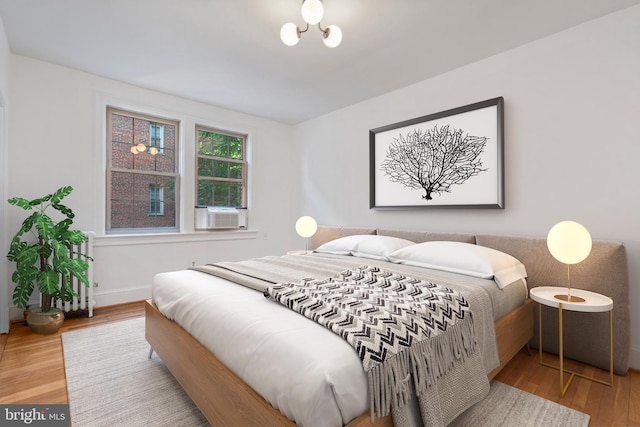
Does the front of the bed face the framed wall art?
no

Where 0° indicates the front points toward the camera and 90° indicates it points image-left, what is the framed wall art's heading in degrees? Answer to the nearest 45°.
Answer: approximately 45°

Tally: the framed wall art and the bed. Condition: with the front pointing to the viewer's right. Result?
0

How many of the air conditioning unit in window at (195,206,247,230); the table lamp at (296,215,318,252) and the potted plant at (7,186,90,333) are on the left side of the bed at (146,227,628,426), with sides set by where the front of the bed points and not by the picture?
0

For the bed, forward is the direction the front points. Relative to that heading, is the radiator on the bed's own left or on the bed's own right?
on the bed's own right

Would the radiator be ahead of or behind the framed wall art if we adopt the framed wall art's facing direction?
ahead

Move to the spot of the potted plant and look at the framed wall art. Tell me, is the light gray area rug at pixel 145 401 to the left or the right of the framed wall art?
right

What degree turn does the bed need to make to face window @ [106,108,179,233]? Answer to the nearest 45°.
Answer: approximately 90° to its right

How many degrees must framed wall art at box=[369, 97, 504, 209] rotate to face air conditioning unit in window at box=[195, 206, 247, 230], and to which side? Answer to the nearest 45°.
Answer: approximately 45° to its right

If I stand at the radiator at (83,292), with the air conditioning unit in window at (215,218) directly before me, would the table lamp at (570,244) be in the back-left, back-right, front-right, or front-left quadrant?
front-right

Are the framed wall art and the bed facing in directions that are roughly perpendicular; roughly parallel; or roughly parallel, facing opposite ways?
roughly parallel

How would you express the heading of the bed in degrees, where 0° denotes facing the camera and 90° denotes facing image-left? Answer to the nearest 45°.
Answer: approximately 45°

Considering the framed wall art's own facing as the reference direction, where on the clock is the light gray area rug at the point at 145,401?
The light gray area rug is roughly at 12 o'clock from the framed wall art.
